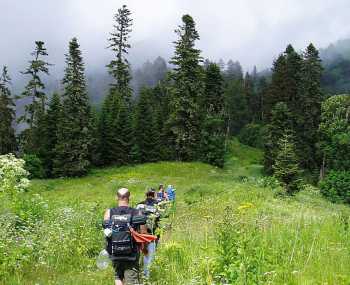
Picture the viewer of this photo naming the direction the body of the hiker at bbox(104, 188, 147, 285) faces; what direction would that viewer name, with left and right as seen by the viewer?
facing away from the viewer

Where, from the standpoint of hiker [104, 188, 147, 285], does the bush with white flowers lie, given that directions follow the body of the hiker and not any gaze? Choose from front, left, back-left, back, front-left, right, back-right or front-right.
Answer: front-left

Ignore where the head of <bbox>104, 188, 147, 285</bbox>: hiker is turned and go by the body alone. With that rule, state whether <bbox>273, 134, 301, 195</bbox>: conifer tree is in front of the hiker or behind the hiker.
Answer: in front

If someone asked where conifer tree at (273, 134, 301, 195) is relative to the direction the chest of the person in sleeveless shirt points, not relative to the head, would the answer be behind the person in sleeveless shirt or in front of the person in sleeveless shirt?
in front

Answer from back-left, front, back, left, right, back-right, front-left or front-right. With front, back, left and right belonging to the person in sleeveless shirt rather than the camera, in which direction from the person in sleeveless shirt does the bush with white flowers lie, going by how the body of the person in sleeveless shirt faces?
front-left
